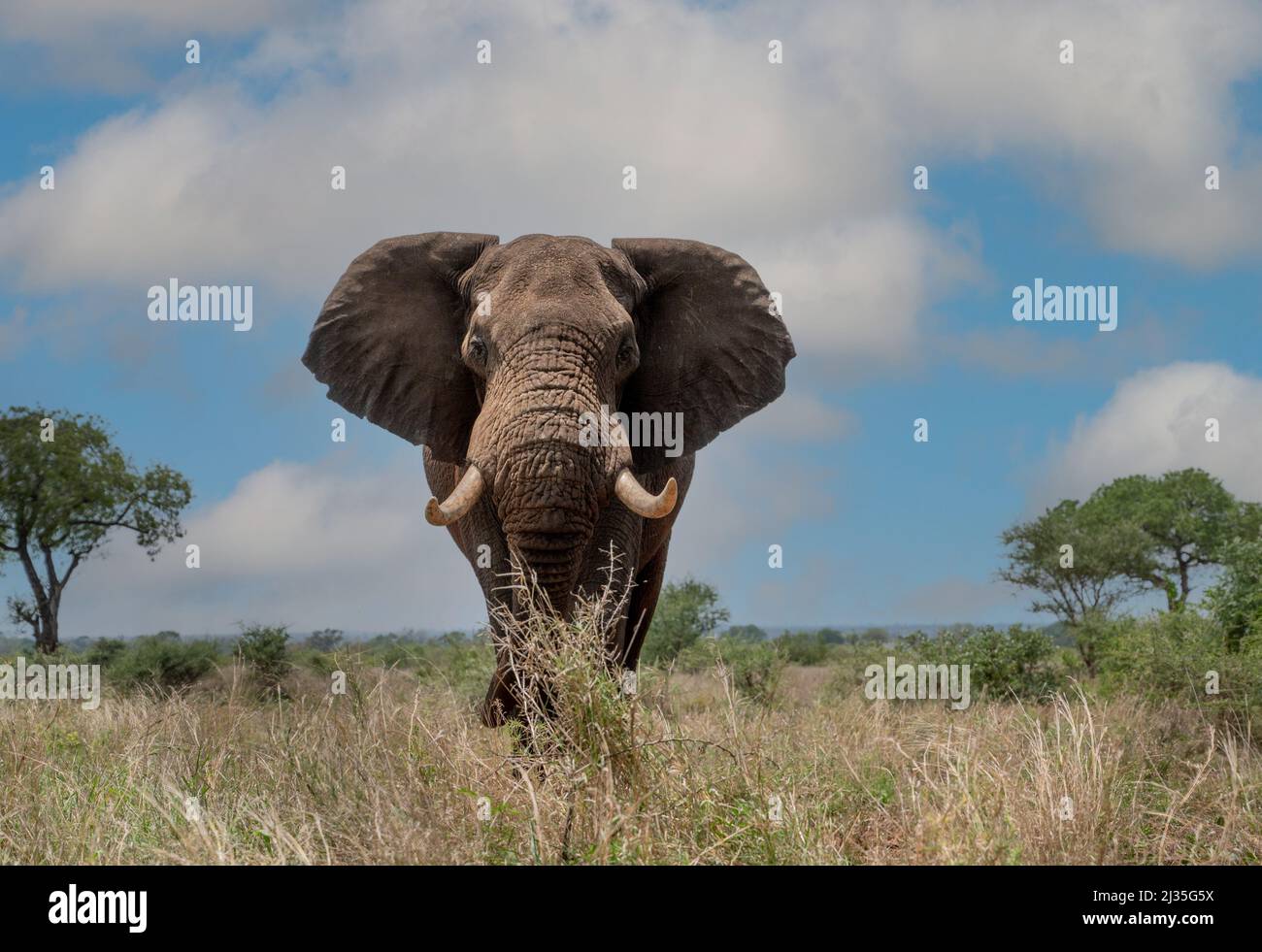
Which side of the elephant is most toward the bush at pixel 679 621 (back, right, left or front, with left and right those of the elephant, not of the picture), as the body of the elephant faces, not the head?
back

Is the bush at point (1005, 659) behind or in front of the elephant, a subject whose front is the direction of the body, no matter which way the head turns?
behind

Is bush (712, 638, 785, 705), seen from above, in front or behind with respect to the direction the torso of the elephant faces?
behind

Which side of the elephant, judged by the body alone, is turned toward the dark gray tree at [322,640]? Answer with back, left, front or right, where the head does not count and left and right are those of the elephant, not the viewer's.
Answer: back

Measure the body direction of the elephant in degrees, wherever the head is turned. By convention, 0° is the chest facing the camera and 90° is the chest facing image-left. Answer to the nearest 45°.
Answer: approximately 0°

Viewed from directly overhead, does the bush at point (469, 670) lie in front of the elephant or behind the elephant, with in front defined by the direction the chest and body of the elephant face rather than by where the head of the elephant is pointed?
behind
